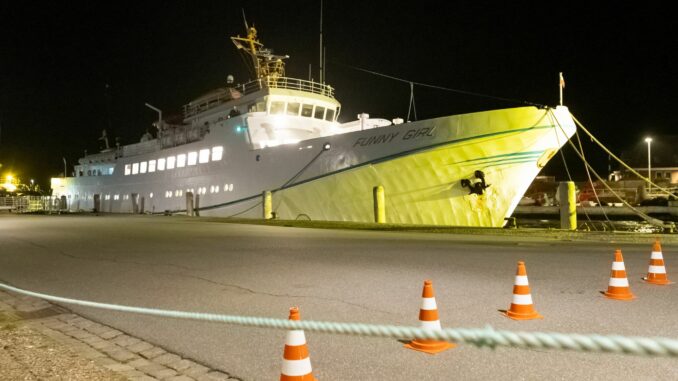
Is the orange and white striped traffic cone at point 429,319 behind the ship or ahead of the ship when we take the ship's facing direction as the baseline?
ahead

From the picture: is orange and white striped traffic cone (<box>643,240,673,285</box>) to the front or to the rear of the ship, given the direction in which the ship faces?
to the front

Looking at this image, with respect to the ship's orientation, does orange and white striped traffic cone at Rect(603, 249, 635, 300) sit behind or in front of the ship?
in front

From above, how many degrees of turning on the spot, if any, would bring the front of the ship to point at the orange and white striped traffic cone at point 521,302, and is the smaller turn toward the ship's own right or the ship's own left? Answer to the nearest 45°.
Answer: approximately 45° to the ship's own right

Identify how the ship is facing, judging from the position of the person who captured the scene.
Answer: facing the viewer and to the right of the viewer
